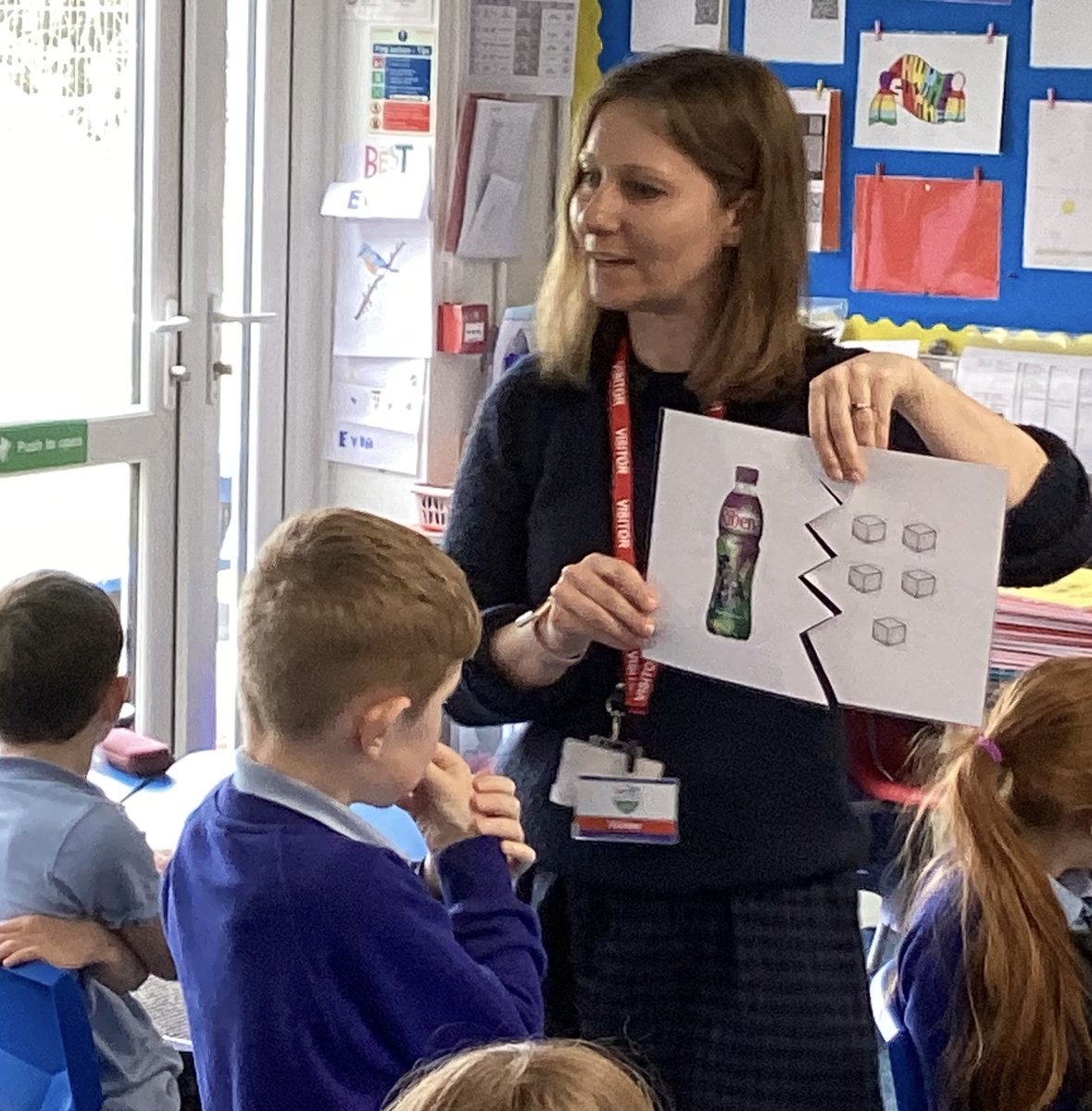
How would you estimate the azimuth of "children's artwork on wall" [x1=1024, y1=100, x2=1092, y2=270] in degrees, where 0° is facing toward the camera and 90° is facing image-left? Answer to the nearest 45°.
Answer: approximately 0°

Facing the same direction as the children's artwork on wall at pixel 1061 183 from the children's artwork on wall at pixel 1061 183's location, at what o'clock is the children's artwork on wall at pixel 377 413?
the children's artwork on wall at pixel 377 413 is roughly at 3 o'clock from the children's artwork on wall at pixel 1061 183.

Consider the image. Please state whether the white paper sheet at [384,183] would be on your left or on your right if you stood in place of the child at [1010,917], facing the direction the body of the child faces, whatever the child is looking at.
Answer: on your left

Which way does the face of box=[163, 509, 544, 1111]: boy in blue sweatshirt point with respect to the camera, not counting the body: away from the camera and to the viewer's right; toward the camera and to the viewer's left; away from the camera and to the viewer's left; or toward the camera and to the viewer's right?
away from the camera and to the viewer's right

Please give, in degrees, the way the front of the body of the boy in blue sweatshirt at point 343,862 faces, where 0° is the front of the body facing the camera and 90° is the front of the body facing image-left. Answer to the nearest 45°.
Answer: approximately 225°

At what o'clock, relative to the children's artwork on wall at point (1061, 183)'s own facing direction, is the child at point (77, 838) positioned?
The child is roughly at 1 o'clock from the children's artwork on wall.

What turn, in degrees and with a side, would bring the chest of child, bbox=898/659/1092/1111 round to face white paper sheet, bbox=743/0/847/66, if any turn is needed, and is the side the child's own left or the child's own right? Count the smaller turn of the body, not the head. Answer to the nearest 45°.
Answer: approximately 45° to the child's own left

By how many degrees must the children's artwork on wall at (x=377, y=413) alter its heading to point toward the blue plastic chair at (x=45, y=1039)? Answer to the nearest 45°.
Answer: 0° — it already faces it
